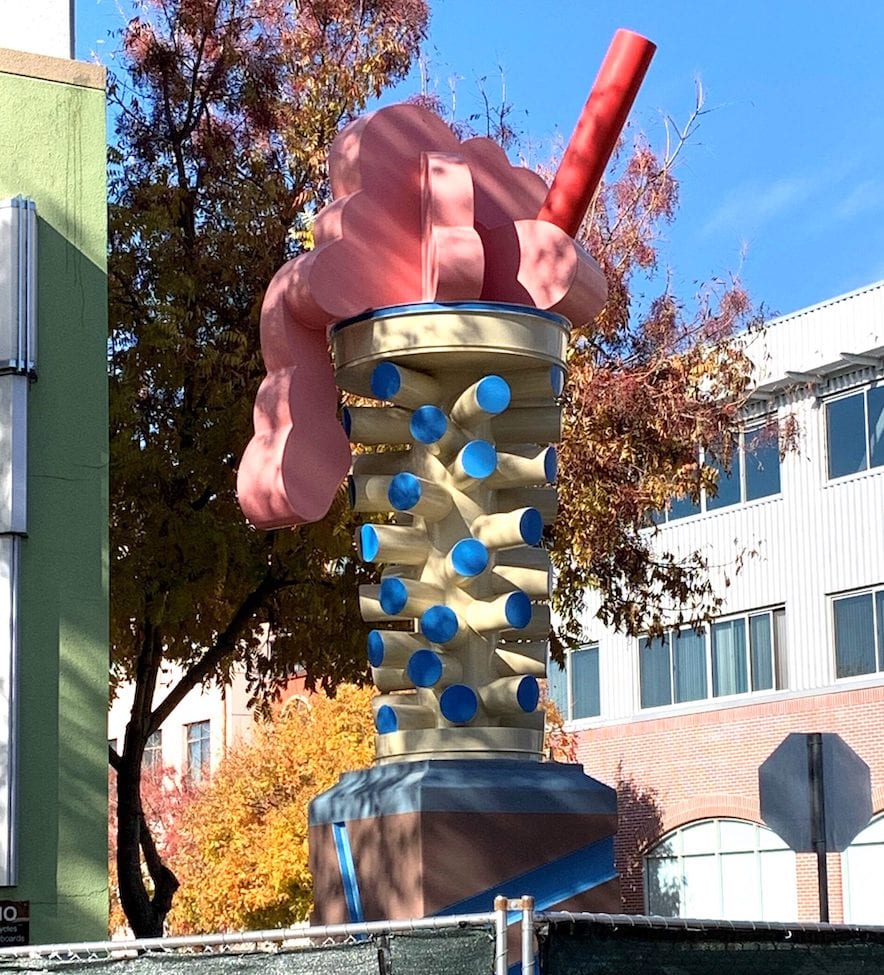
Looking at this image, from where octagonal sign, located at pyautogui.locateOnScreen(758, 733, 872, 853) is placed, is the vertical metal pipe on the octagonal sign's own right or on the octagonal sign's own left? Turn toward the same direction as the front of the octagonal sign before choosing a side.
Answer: on the octagonal sign's own left

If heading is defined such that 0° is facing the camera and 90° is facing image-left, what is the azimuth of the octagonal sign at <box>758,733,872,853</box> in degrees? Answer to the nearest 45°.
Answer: approximately 180°

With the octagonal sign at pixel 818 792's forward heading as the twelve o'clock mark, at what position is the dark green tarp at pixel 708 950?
The dark green tarp is roughly at 6 o'clock from the octagonal sign.

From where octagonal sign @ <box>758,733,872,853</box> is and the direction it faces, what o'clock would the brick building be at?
The brick building is roughly at 12 o'clock from the octagonal sign.

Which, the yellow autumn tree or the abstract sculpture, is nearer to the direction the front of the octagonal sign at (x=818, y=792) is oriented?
the yellow autumn tree

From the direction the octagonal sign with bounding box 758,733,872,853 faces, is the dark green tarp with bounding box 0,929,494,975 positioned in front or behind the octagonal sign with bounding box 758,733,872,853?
behind

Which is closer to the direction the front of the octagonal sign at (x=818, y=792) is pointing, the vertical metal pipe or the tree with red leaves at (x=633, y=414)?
the tree with red leaves
